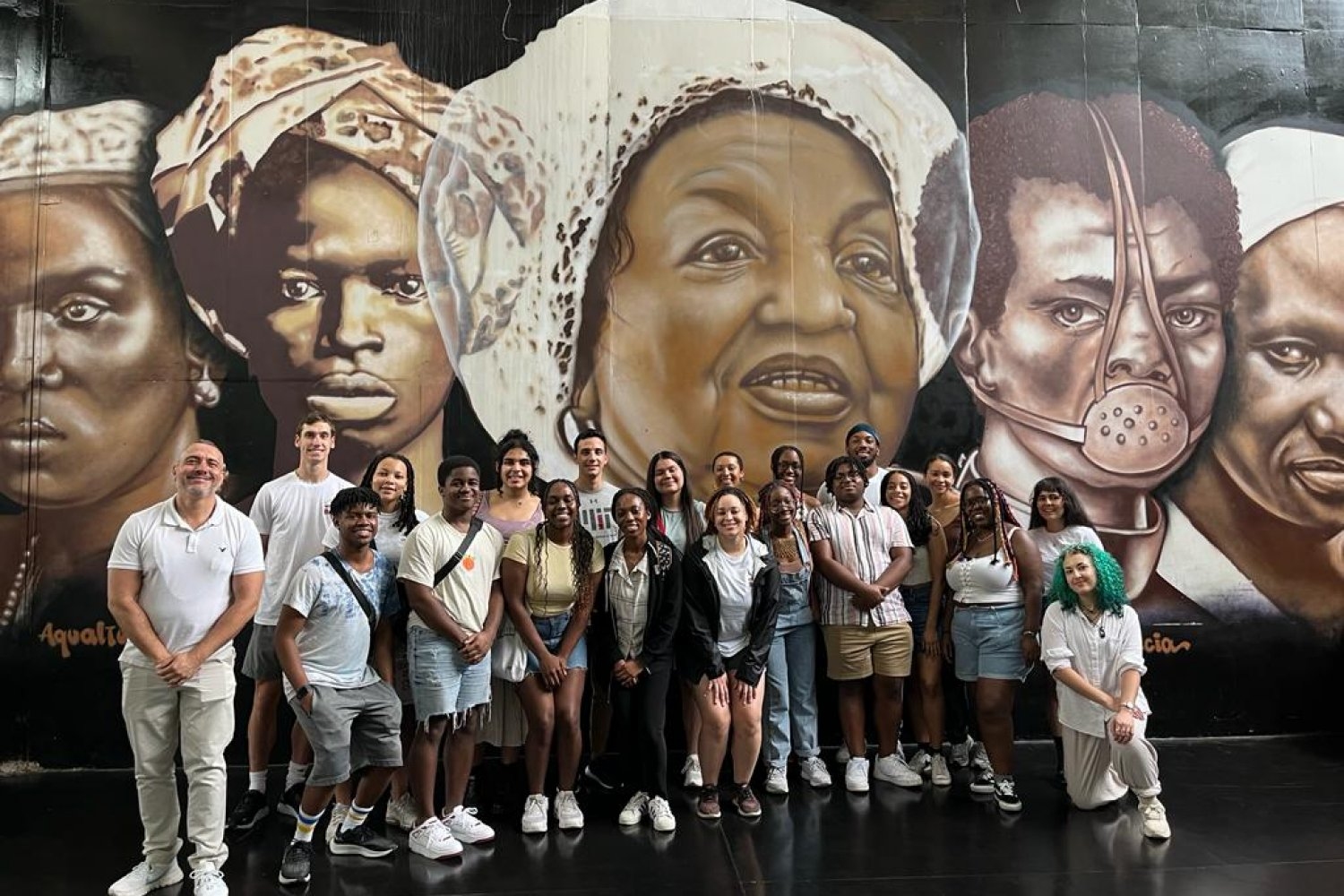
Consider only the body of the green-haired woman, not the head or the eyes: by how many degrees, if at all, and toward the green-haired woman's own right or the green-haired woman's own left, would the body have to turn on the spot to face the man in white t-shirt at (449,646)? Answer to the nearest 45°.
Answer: approximately 45° to the green-haired woman's own right

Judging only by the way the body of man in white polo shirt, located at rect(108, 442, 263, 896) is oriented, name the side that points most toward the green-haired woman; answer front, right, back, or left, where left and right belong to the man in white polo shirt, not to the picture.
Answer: left

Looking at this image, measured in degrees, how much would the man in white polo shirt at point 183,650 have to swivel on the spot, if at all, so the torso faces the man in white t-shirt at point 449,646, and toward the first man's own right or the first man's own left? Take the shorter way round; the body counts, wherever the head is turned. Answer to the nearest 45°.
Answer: approximately 90° to the first man's own left

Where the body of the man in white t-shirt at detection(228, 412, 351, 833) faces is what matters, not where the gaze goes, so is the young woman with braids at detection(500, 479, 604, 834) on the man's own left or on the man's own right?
on the man's own left

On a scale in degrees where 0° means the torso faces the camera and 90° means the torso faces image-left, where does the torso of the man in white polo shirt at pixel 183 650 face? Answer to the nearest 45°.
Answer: approximately 0°
